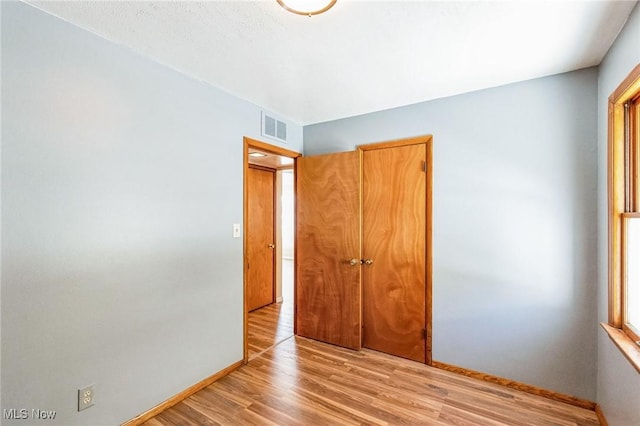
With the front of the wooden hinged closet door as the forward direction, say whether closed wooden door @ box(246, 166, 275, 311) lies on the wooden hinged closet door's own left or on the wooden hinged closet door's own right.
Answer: on the wooden hinged closet door's own right

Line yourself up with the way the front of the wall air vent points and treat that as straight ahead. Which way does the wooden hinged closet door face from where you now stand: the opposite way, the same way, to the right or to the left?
to the right

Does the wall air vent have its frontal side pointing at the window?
yes

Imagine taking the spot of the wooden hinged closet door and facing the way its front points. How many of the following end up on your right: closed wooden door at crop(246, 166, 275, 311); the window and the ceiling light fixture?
1

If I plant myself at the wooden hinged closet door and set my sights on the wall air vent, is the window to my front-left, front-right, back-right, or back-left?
back-left

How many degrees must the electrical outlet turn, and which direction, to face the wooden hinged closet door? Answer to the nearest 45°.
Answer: approximately 90° to its left

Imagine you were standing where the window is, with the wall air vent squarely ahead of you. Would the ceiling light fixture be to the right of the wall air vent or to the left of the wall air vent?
left

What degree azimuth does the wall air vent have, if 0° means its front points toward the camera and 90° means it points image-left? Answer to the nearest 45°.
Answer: approximately 315°

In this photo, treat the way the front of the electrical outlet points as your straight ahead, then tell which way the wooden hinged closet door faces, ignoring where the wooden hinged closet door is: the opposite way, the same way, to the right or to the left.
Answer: to the right

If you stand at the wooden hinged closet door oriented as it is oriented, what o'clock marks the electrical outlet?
The electrical outlet is roughly at 12 o'clock from the wooden hinged closet door.

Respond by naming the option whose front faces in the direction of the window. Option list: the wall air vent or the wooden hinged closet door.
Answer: the wall air vent

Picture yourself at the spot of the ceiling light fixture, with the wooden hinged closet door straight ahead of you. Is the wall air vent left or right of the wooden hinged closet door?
left
